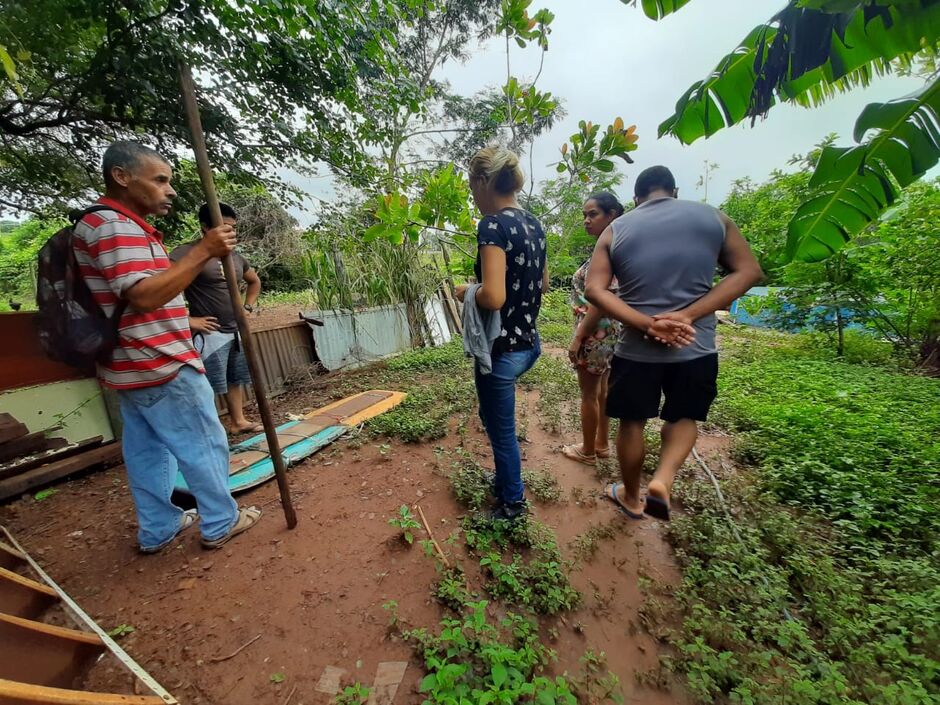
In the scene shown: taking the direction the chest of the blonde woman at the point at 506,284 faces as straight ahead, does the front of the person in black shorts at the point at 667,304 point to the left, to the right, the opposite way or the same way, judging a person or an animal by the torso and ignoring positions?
to the right

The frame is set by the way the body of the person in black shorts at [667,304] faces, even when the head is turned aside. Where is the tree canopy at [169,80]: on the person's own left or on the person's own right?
on the person's own left

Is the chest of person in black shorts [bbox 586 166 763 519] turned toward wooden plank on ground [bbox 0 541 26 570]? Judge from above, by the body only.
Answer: no

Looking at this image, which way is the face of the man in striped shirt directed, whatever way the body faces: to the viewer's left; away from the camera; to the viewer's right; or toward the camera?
to the viewer's right

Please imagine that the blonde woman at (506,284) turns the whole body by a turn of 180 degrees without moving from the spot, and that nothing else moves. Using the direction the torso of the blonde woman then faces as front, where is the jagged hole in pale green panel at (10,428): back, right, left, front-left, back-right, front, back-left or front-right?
back-right

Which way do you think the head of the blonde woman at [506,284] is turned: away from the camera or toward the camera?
away from the camera

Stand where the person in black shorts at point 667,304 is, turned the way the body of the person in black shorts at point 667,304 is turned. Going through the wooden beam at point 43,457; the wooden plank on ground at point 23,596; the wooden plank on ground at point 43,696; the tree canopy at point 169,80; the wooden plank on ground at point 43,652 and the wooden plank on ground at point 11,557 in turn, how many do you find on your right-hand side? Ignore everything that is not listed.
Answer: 0

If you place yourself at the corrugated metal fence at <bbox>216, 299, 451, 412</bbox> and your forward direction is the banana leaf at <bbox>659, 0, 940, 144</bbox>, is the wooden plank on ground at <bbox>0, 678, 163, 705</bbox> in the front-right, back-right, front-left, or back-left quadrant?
front-right

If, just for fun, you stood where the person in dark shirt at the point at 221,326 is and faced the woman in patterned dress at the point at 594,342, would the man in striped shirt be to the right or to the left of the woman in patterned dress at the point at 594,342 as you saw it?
right

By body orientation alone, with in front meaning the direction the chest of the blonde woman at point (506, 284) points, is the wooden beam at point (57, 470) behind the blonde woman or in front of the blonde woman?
in front

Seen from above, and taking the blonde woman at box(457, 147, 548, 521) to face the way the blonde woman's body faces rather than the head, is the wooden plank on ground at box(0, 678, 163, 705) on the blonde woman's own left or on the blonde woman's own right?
on the blonde woman's own left

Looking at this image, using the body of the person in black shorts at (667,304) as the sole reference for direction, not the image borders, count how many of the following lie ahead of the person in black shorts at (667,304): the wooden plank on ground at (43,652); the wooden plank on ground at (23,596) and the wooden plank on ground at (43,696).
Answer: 0

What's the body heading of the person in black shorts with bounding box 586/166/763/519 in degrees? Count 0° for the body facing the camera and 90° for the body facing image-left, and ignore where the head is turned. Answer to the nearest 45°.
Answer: approximately 180°

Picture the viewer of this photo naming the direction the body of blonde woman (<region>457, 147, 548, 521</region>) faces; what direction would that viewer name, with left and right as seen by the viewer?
facing away from the viewer and to the left of the viewer

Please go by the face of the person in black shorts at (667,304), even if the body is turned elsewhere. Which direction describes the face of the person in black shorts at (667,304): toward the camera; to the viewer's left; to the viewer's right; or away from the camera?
away from the camera

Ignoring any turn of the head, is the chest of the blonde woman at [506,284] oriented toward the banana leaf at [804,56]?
no

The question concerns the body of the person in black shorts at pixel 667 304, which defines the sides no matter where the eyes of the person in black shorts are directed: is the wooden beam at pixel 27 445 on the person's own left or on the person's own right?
on the person's own left

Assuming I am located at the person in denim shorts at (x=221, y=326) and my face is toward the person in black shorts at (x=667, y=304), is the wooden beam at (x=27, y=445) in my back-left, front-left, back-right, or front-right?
back-right

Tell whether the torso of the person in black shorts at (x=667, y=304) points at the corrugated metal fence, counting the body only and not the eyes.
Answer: no
